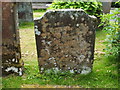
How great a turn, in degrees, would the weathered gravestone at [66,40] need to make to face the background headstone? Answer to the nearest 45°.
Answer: approximately 180°

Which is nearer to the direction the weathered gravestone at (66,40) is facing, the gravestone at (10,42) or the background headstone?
the gravestone

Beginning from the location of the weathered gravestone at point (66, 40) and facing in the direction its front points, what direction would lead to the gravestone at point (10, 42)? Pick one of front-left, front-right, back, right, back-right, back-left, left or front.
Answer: right

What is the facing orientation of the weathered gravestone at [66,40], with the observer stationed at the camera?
facing the viewer
